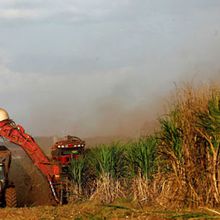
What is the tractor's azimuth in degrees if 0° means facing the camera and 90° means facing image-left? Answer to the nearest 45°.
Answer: approximately 0°

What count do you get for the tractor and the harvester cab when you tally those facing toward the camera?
2

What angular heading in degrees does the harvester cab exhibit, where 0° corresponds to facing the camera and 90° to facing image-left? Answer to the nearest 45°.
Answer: approximately 0°

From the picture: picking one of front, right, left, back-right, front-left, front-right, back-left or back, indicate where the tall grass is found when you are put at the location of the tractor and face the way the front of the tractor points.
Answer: front-left
